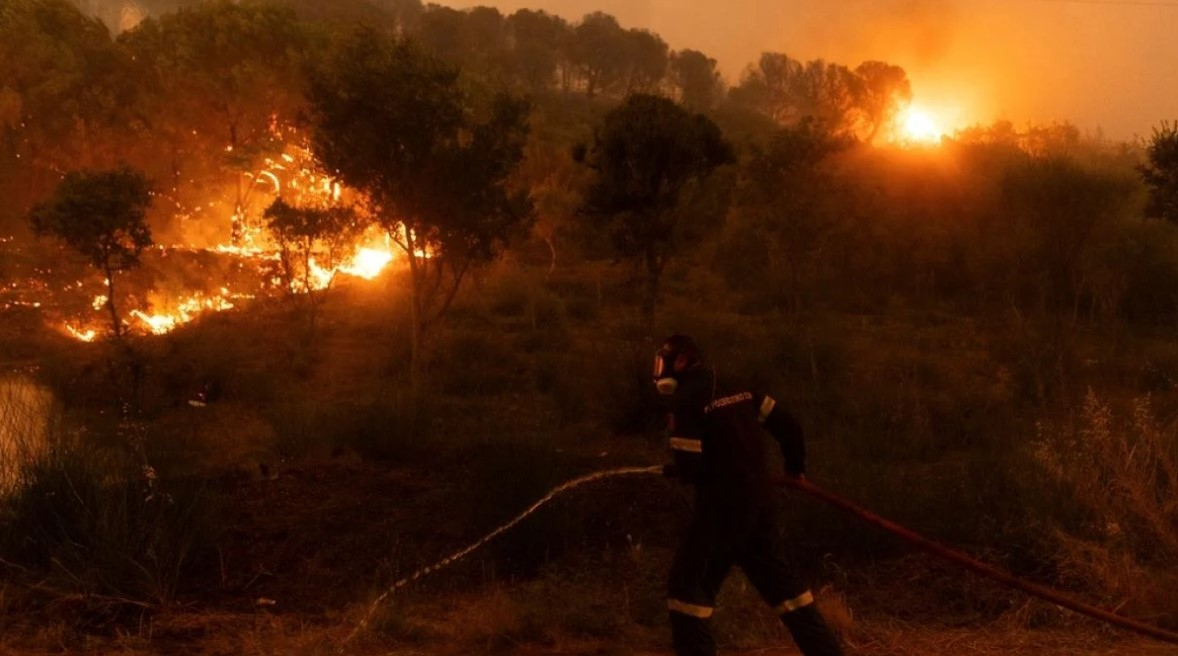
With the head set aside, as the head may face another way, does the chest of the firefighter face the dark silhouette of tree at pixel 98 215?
yes

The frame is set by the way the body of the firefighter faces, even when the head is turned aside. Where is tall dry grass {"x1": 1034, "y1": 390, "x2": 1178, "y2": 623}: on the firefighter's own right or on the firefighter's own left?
on the firefighter's own right

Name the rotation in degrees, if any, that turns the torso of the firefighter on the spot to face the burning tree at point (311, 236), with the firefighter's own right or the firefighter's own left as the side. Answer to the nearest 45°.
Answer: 0° — they already face it

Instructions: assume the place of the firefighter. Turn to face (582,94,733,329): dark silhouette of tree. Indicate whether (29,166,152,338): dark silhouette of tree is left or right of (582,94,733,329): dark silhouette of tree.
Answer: left

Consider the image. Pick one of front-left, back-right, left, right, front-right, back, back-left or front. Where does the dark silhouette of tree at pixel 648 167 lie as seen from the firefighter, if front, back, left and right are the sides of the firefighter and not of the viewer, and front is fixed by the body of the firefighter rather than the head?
front-right

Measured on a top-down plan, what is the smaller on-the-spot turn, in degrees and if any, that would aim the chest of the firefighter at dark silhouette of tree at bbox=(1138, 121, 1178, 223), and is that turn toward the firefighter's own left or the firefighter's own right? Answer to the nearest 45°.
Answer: approximately 90° to the firefighter's own right

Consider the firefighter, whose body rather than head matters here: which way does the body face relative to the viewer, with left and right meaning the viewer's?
facing away from the viewer and to the left of the viewer

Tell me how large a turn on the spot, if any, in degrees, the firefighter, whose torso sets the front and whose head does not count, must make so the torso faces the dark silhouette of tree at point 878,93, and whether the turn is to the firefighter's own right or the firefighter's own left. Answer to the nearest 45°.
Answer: approximately 45° to the firefighter's own right
